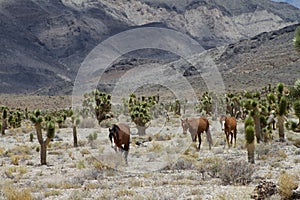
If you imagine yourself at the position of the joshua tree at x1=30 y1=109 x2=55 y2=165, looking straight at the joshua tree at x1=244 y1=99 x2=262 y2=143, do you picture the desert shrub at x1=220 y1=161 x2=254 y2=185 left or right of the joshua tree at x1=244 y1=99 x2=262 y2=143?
right

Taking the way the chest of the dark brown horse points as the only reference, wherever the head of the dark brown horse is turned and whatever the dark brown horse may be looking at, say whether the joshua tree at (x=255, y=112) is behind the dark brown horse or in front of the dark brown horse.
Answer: behind

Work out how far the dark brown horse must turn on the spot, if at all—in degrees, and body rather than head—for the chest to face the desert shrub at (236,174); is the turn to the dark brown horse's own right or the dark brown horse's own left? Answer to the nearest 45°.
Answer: approximately 90° to the dark brown horse's own left

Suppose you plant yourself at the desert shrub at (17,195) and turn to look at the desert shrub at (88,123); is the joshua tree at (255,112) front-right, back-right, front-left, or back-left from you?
front-right

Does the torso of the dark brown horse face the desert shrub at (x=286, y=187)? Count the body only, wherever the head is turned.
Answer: no

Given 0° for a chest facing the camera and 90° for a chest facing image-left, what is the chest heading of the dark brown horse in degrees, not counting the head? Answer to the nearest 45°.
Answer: approximately 45°

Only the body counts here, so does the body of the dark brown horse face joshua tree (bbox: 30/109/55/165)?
no

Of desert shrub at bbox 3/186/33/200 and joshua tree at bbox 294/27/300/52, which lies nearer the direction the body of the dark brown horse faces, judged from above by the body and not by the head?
the desert shrub

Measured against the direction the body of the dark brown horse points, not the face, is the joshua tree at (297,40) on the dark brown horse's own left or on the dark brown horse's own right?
on the dark brown horse's own left

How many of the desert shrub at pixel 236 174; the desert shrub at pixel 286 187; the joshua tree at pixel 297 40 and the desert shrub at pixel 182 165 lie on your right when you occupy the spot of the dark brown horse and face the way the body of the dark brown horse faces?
0
